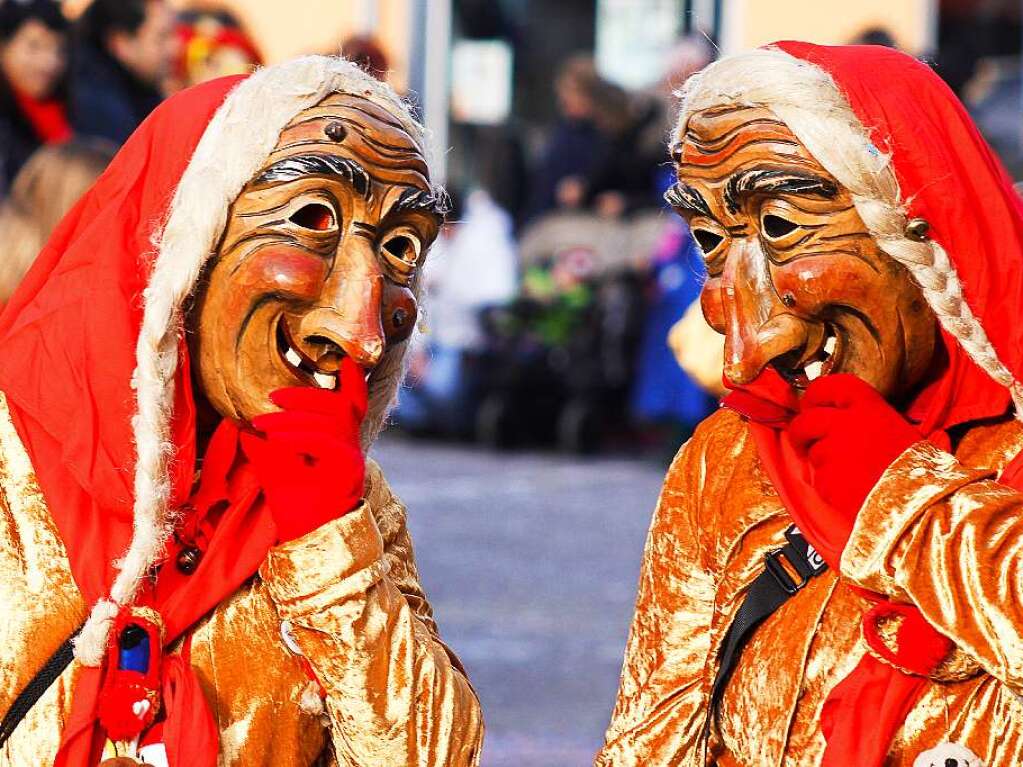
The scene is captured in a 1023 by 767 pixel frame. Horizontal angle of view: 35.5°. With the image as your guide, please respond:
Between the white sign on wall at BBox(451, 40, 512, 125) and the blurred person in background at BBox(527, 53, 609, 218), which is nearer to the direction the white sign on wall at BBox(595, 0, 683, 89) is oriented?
the blurred person in background

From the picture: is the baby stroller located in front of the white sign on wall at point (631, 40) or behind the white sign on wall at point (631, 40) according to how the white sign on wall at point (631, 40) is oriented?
in front

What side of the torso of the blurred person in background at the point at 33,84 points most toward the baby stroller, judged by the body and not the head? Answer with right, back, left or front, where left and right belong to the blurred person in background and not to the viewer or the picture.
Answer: left

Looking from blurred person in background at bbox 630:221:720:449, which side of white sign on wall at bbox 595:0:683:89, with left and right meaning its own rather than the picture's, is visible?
front

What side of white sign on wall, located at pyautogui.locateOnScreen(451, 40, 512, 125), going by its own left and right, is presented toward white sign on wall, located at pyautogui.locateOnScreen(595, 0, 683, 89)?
left
